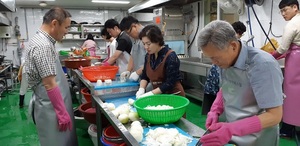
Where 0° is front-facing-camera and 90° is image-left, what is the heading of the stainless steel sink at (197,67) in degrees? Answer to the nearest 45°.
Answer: approximately 45°

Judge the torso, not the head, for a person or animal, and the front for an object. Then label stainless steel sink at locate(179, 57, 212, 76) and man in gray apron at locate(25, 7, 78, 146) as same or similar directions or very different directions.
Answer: very different directions

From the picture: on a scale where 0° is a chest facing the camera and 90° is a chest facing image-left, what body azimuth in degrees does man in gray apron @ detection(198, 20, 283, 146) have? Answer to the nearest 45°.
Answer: approximately 45°

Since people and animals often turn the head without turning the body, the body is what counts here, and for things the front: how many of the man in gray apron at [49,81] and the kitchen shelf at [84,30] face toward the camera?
1

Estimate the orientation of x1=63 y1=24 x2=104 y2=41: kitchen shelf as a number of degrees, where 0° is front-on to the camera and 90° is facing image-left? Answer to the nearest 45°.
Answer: approximately 0°

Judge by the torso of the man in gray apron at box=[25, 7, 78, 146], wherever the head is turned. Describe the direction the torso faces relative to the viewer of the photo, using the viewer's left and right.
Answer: facing to the right of the viewer

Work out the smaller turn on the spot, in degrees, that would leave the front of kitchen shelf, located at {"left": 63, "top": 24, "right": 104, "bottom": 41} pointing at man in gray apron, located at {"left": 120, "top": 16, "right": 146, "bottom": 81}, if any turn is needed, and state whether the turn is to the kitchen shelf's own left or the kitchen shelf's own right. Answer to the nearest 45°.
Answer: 0° — it already faces them

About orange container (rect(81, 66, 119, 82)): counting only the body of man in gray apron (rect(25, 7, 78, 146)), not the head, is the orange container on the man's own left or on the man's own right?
on the man's own left

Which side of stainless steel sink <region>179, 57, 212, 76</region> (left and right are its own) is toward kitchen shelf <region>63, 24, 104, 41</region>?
right

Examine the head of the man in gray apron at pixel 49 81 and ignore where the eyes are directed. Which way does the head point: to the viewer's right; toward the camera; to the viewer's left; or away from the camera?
to the viewer's right

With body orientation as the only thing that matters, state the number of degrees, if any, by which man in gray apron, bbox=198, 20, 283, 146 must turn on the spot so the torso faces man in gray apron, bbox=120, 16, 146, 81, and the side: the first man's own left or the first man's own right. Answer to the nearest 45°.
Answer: approximately 90° to the first man's own right
